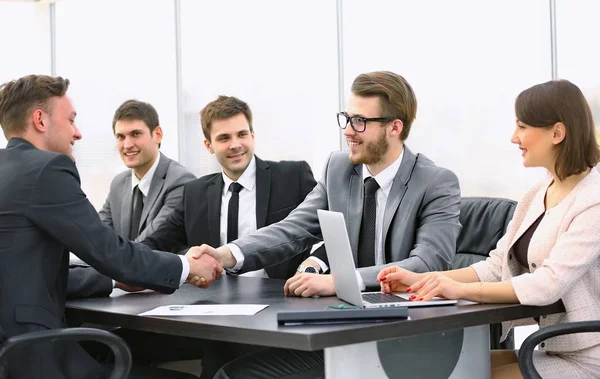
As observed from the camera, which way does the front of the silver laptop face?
facing to the right of the viewer

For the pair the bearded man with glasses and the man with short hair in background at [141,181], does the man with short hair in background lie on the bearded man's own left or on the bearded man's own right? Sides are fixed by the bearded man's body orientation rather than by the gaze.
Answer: on the bearded man's own right

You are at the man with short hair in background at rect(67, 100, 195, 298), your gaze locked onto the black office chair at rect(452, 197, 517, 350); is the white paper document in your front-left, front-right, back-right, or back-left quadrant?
front-right

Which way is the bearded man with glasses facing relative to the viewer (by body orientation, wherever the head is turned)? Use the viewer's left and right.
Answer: facing the viewer and to the left of the viewer

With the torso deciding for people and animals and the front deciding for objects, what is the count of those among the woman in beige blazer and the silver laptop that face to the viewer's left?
1

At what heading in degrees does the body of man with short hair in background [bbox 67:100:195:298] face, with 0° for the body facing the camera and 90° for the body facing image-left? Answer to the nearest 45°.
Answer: approximately 45°

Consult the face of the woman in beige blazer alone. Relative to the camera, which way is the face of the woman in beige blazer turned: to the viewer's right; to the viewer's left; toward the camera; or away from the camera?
to the viewer's left

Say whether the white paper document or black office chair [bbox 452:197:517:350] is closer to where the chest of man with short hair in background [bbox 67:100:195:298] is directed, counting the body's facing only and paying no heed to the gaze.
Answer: the white paper document

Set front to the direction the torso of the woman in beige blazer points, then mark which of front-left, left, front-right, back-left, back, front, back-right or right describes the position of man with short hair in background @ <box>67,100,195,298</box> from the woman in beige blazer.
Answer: front-right

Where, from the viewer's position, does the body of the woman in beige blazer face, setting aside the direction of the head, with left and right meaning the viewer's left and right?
facing to the left of the viewer
